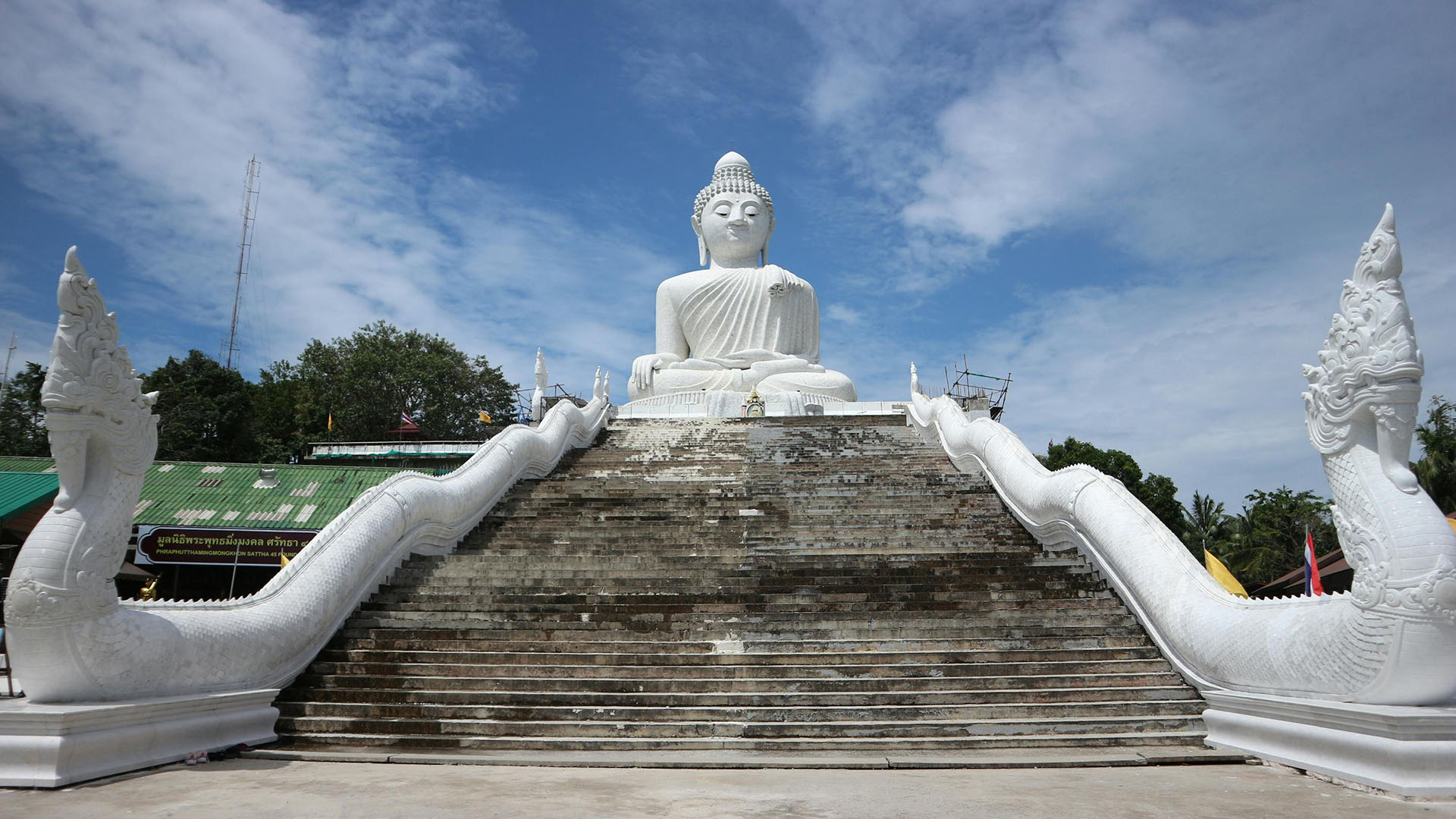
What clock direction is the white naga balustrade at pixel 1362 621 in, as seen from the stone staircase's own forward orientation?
The white naga balustrade is roughly at 10 o'clock from the stone staircase.

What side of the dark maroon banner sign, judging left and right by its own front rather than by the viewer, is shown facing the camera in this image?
front

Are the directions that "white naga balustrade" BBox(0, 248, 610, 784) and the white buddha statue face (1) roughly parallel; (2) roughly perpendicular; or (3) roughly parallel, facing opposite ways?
roughly parallel

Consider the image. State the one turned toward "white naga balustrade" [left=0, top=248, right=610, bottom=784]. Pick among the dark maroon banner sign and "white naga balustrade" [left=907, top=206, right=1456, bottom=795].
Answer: the dark maroon banner sign

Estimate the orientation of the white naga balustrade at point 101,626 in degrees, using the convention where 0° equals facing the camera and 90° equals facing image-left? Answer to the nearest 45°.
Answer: approximately 45°

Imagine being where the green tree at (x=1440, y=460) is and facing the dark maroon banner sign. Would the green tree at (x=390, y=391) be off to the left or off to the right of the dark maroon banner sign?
right

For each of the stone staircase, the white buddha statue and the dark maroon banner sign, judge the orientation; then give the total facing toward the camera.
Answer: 3

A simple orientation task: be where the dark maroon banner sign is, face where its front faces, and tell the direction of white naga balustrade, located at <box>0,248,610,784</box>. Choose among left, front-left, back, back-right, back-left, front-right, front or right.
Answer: front

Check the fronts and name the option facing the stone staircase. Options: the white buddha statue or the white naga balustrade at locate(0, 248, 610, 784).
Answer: the white buddha statue

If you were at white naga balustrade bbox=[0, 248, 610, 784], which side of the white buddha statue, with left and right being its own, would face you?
front

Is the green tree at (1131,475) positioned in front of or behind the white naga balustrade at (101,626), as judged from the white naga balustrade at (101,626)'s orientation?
behind

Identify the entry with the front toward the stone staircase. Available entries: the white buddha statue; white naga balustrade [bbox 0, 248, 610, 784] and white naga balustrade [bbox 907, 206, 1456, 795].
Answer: the white buddha statue

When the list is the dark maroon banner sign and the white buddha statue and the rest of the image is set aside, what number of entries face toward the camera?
2

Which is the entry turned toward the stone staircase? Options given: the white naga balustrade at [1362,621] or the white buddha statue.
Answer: the white buddha statue

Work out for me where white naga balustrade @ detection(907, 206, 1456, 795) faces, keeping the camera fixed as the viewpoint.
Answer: facing the viewer and to the right of the viewer

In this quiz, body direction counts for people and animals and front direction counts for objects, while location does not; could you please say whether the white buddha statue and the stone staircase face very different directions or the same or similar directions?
same or similar directions

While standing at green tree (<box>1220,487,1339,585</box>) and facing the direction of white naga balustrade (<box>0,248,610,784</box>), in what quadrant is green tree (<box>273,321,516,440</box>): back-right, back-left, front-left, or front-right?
front-right

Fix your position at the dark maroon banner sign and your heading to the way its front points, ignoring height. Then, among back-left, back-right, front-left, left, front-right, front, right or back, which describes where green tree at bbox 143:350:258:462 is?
back

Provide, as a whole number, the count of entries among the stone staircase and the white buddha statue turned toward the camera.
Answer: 2

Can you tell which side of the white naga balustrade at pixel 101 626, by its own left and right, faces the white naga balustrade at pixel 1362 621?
left

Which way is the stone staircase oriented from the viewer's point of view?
toward the camera
